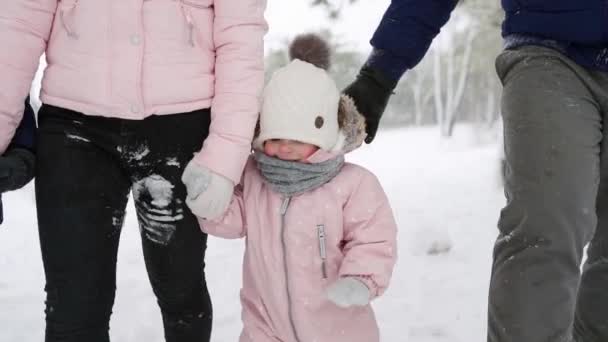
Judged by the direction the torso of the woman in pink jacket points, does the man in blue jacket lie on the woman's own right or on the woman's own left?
on the woman's own left

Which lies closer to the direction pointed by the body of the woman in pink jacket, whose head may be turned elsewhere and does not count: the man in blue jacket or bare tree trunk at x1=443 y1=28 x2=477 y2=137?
the man in blue jacket

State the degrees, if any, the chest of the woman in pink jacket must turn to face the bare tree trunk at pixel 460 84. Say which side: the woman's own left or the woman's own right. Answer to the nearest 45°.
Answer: approximately 135° to the woman's own left

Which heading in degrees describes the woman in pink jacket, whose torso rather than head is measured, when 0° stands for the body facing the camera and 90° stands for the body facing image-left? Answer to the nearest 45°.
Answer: approximately 0°
